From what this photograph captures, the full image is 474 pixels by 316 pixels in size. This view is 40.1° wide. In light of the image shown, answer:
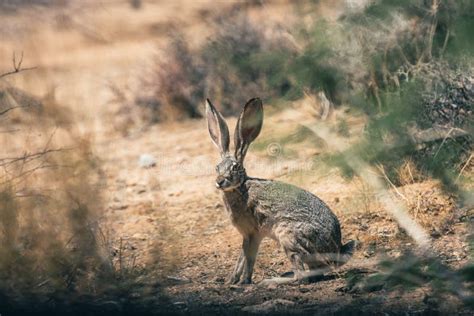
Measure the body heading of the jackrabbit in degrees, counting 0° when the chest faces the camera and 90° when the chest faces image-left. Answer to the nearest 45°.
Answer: approximately 90°

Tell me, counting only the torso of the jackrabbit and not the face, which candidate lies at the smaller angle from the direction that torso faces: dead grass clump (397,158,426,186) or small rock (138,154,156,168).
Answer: the small rock

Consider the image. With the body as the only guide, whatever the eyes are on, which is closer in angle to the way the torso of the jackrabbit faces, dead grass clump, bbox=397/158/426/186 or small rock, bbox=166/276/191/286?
the small rock

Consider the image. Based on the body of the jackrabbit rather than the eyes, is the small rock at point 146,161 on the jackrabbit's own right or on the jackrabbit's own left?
on the jackrabbit's own right

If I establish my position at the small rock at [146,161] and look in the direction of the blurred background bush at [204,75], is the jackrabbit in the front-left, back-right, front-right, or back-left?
back-right

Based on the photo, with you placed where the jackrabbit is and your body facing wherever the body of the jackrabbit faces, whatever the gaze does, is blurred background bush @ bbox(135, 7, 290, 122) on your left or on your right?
on your right

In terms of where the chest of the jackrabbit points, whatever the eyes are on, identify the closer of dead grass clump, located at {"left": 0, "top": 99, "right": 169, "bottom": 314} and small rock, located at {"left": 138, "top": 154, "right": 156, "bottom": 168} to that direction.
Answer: the dead grass clump

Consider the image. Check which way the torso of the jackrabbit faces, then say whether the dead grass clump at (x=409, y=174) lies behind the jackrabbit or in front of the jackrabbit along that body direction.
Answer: behind
